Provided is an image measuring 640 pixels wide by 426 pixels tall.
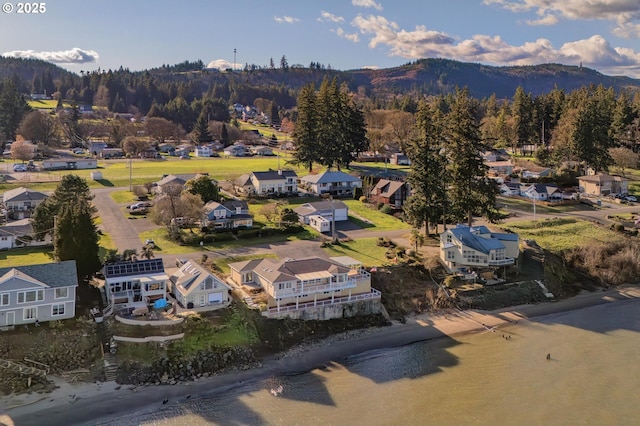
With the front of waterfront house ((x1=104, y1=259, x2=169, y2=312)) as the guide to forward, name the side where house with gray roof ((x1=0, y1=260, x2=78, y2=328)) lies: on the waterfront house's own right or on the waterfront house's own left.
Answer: on the waterfront house's own right

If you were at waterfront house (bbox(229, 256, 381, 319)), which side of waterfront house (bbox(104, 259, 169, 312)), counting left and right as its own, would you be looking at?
left

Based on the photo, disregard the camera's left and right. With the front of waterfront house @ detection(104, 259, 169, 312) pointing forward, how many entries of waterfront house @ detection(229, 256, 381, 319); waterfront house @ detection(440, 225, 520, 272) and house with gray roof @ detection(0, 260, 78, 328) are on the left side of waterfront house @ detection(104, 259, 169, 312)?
2

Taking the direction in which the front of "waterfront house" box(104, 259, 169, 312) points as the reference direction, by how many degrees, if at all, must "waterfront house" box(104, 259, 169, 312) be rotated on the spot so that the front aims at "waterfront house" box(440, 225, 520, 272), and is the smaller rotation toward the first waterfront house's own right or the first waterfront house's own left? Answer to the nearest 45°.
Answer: approximately 90° to the first waterfront house's own left

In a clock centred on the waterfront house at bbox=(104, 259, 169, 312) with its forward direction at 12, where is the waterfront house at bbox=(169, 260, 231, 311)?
the waterfront house at bbox=(169, 260, 231, 311) is roughly at 10 o'clock from the waterfront house at bbox=(104, 259, 169, 312).

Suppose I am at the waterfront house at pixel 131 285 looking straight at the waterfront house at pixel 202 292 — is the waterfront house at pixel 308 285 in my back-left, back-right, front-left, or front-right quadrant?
front-left
